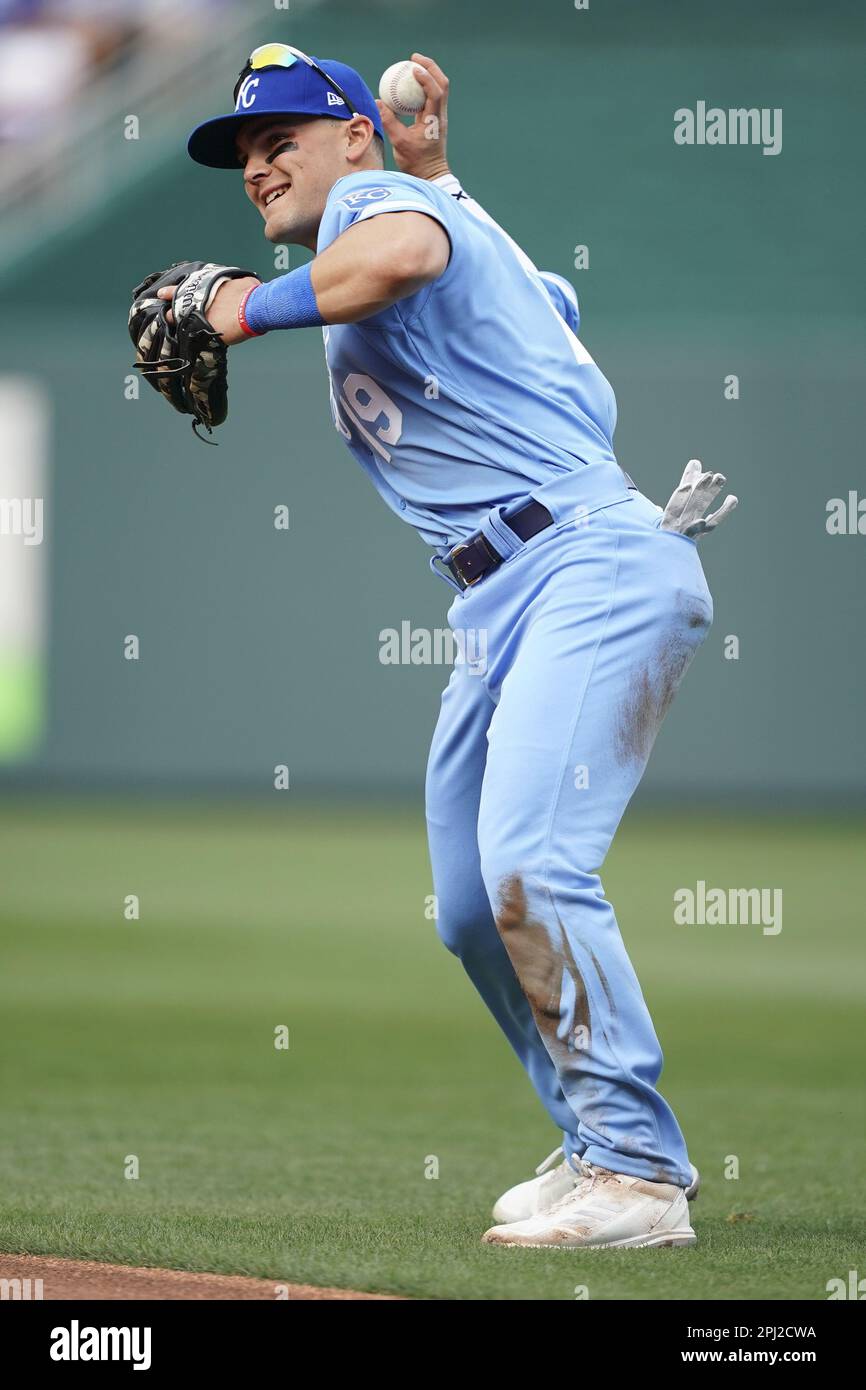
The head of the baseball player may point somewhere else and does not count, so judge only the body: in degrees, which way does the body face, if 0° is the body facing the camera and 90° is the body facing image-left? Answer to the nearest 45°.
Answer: approximately 90°

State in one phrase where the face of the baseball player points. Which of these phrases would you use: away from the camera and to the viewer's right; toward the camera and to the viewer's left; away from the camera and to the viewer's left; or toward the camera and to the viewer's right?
toward the camera and to the viewer's left
